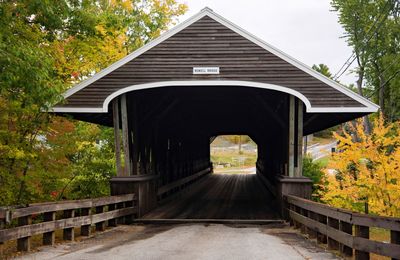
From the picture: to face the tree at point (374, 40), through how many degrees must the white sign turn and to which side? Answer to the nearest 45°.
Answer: approximately 135° to its left

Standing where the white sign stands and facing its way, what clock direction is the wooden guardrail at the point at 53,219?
The wooden guardrail is roughly at 1 o'clock from the white sign.

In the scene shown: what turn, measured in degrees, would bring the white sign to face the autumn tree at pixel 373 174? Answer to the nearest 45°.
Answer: approximately 90° to its left

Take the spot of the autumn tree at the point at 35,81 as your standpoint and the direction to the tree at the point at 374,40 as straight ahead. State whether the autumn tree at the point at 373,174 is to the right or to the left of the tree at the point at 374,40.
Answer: right

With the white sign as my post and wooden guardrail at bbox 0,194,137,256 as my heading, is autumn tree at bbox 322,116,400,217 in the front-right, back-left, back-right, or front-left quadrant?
back-left

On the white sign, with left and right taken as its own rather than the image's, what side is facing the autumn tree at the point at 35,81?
right

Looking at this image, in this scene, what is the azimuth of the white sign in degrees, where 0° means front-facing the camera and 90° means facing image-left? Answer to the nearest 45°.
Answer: approximately 0°
